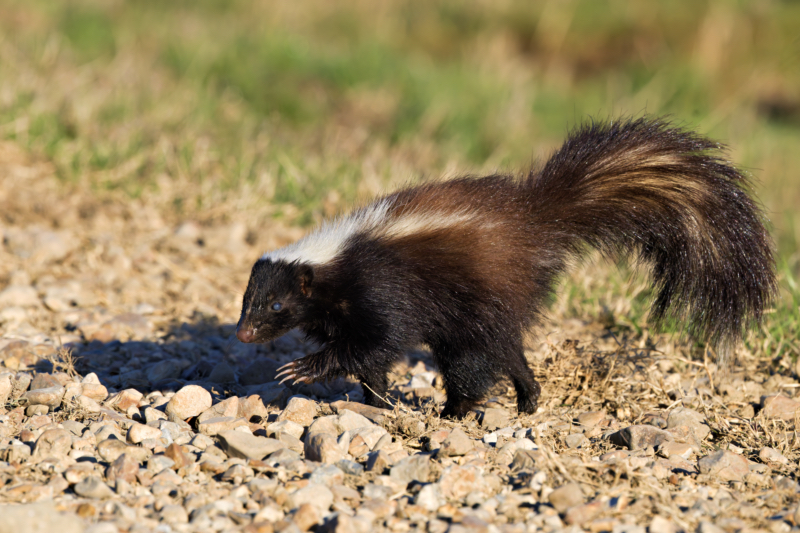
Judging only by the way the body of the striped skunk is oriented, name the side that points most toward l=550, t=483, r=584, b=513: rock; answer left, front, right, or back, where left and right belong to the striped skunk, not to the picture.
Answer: left

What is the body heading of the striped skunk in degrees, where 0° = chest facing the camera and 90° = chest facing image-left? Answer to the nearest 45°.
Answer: approximately 90°

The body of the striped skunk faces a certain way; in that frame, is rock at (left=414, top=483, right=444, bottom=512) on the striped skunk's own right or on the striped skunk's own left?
on the striped skunk's own left

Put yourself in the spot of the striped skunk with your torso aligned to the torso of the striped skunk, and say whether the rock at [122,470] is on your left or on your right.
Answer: on your left

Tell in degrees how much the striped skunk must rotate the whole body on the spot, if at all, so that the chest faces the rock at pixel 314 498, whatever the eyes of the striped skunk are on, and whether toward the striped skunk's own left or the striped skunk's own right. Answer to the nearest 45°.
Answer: approximately 90° to the striped skunk's own left

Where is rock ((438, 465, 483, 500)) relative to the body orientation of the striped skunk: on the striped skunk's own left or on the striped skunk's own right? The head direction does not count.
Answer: on the striped skunk's own left

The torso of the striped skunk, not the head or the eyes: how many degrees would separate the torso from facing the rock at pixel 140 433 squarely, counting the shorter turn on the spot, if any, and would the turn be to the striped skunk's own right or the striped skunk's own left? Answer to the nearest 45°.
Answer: approximately 45° to the striped skunk's own left
